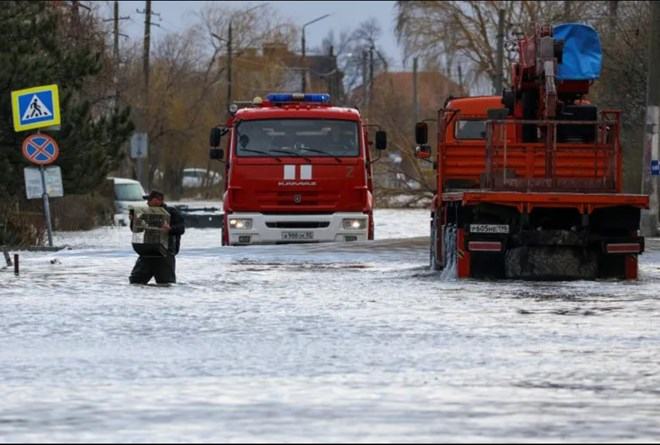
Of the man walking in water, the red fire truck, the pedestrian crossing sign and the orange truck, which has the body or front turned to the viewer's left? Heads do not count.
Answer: the man walking in water

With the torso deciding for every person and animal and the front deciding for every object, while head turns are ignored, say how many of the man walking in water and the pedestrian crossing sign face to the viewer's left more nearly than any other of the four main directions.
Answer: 1

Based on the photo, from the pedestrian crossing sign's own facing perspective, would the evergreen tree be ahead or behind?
behind

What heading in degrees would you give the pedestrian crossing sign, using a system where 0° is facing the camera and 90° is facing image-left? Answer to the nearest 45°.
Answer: approximately 0°

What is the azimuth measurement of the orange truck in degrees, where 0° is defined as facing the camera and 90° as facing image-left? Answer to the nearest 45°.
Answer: approximately 180°

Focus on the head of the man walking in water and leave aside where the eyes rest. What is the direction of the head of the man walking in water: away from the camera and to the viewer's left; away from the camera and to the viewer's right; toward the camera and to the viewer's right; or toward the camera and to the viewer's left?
toward the camera and to the viewer's left

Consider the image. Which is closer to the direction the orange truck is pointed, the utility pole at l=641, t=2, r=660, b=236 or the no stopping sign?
the utility pole

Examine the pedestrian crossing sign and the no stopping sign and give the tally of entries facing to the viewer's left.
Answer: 0

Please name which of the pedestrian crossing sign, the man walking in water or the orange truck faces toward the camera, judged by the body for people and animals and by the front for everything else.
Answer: the pedestrian crossing sign
